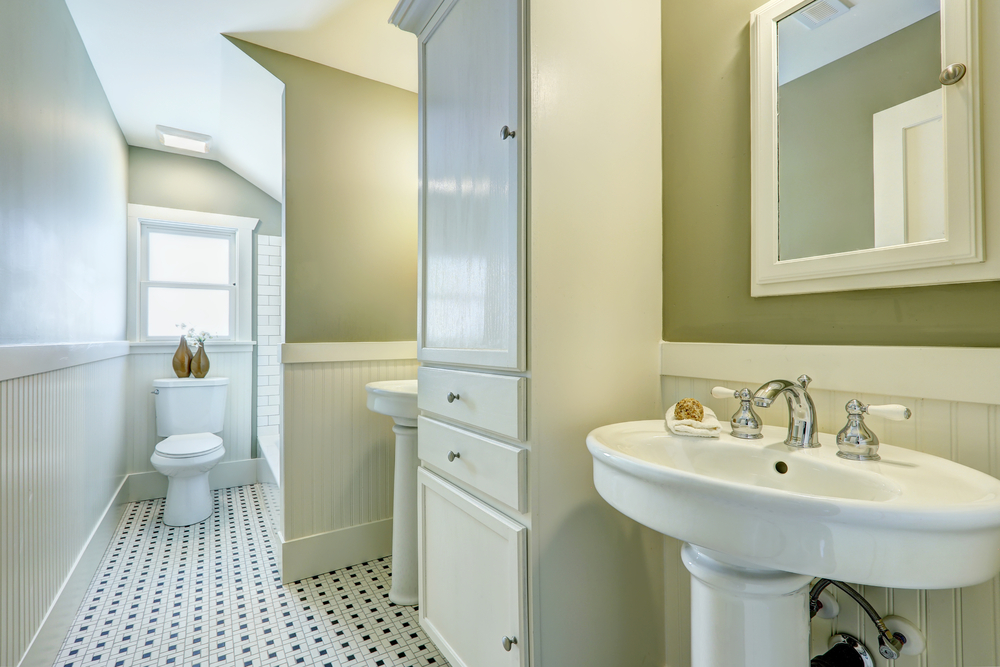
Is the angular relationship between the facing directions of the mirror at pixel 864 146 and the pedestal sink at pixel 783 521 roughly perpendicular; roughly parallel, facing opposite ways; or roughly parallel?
roughly parallel

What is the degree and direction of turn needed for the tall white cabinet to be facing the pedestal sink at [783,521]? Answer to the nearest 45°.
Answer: approximately 90° to its left

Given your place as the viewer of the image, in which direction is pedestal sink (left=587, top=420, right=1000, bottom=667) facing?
facing the viewer and to the left of the viewer

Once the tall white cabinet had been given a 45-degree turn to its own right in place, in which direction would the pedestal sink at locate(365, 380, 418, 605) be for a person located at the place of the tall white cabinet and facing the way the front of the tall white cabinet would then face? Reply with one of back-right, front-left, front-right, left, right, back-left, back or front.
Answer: front-right

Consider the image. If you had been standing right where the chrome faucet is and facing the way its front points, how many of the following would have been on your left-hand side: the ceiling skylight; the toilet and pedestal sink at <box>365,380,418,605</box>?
0

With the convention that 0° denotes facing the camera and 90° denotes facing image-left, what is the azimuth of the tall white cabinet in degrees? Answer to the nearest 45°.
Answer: approximately 45°

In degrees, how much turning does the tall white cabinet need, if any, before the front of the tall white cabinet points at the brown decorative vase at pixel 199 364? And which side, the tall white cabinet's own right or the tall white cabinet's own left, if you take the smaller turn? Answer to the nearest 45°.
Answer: approximately 90° to the tall white cabinet's own right

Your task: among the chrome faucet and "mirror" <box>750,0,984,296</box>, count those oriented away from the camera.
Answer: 0

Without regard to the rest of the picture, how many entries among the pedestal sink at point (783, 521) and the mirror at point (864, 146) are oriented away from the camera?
0

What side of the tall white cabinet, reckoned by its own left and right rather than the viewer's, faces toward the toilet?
right

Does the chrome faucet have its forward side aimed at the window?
no

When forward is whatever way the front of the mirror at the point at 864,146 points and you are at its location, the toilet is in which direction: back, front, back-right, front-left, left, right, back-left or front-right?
front-right

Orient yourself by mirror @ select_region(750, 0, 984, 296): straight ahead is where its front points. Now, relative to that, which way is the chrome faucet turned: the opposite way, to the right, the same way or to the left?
the same way
